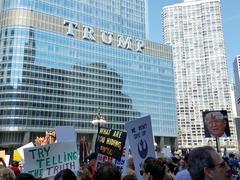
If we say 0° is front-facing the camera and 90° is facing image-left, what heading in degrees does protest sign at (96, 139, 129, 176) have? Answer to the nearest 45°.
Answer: approximately 0°

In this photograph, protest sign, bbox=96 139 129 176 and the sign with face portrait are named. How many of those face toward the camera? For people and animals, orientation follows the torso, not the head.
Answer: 2

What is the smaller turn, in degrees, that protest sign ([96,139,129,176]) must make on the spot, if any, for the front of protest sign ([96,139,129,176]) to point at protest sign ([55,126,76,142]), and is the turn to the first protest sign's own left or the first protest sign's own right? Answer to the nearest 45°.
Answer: approximately 135° to the first protest sign's own right

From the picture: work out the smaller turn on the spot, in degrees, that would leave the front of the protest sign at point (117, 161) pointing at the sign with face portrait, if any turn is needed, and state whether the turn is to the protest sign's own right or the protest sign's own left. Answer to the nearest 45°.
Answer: approximately 135° to the protest sign's own left
